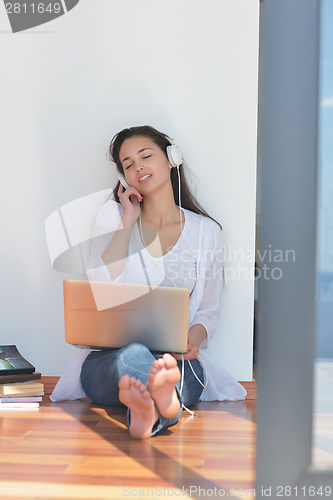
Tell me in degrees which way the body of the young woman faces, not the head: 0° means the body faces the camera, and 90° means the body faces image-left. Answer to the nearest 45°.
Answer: approximately 0°
